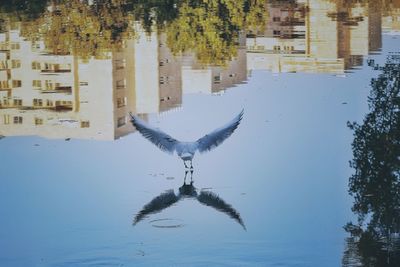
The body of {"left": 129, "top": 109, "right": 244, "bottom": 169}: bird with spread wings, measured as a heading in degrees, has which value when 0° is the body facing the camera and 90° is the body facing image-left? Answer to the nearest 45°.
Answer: approximately 180°
